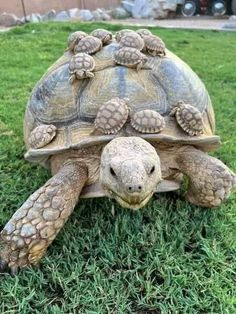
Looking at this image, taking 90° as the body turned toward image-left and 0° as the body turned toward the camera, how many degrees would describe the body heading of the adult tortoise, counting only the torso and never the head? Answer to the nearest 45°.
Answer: approximately 0°

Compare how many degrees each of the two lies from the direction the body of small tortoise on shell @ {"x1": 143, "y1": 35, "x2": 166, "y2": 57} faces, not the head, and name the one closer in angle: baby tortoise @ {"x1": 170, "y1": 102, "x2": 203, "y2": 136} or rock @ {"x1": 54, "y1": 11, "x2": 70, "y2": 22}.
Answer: the baby tortoise

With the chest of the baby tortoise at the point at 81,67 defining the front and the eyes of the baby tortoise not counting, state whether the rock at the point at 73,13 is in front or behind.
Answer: behind

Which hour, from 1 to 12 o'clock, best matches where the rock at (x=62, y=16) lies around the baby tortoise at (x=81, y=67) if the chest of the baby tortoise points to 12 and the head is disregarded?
The rock is roughly at 6 o'clock from the baby tortoise.

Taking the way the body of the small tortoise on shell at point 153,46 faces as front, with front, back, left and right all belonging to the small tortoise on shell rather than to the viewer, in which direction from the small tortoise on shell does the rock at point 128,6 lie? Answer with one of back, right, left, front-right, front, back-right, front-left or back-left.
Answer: back-left

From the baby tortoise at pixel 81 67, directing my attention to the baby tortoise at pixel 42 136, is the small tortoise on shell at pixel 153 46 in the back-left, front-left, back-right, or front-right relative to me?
back-left

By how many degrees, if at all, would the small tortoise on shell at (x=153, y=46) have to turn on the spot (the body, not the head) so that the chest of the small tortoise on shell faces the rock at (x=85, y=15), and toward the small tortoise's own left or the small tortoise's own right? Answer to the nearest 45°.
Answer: approximately 135° to the small tortoise's own left
